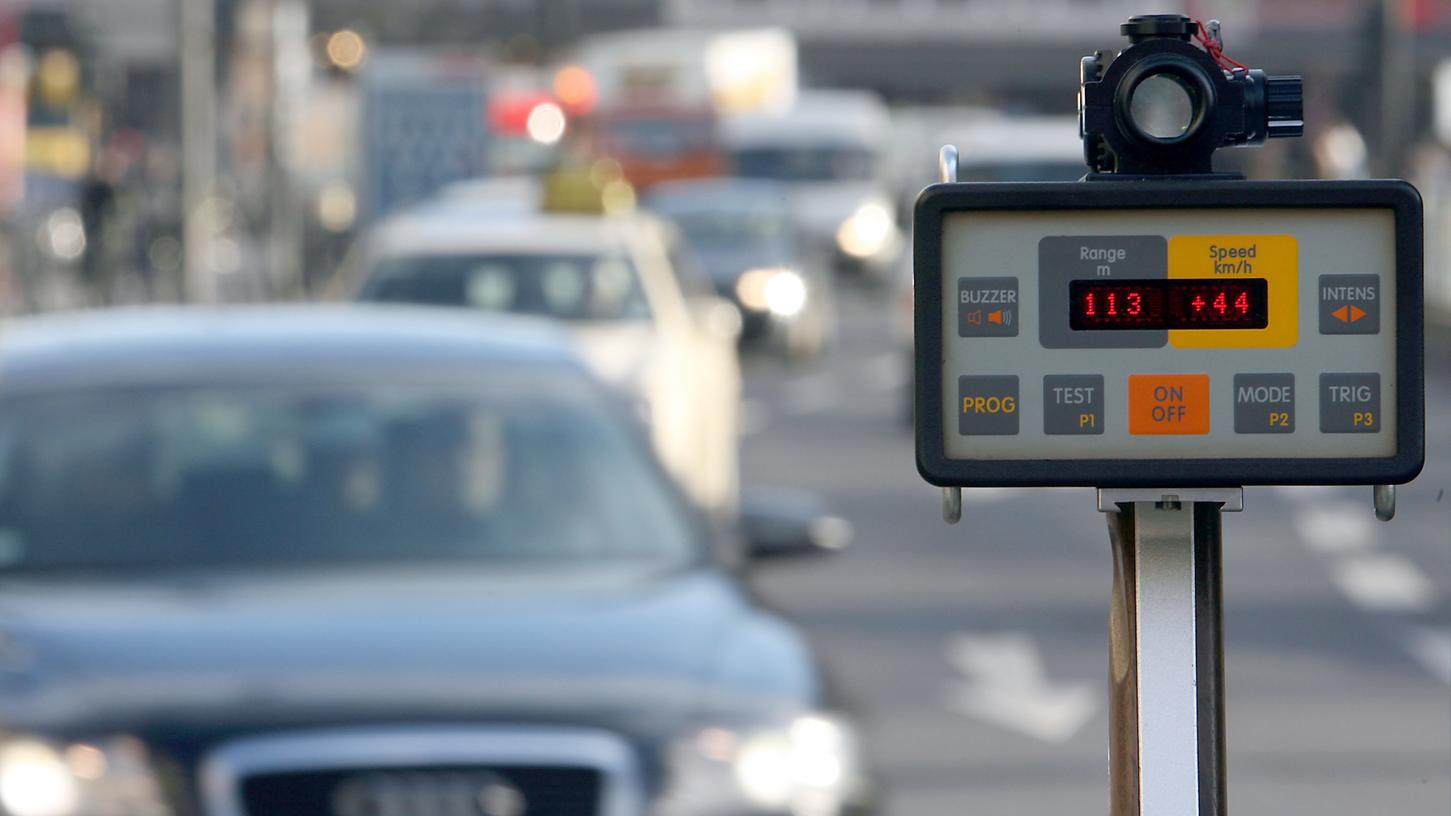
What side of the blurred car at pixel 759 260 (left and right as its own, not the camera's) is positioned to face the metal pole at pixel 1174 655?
front

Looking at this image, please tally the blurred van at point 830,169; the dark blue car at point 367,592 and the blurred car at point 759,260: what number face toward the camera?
3

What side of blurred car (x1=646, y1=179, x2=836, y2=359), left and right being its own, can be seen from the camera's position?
front

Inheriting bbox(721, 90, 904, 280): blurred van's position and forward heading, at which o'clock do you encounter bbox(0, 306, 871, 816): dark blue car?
The dark blue car is roughly at 12 o'clock from the blurred van.

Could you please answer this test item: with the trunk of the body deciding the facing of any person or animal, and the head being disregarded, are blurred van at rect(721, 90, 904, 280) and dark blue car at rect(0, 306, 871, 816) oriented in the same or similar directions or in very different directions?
same or similar directions

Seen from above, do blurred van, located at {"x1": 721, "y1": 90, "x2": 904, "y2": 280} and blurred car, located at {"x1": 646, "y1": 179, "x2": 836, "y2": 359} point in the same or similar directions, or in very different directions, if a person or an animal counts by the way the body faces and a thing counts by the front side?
same or similar directions

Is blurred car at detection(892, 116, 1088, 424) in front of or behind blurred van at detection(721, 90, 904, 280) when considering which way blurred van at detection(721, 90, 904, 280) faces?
in front

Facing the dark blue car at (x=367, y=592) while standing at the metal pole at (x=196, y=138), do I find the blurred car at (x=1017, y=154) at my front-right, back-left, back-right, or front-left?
front-left

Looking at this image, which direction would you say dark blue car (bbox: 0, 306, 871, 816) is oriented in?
toward the camera

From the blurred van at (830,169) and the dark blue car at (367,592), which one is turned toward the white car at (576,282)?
the blurred van

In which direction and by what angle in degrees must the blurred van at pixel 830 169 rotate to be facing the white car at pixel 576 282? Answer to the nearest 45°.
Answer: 0° — it already faces it

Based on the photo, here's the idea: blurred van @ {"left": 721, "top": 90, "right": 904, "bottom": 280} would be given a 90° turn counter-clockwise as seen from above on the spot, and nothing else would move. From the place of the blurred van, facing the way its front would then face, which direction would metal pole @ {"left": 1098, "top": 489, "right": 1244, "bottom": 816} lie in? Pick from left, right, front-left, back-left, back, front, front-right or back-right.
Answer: right

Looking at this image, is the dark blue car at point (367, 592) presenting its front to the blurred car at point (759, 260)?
no

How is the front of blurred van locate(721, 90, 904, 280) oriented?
toward the camera

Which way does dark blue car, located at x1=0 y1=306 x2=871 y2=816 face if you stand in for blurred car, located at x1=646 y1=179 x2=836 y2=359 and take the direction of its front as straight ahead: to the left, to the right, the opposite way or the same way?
the same way

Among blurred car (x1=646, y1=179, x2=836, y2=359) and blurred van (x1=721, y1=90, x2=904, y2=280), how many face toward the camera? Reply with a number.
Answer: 2
